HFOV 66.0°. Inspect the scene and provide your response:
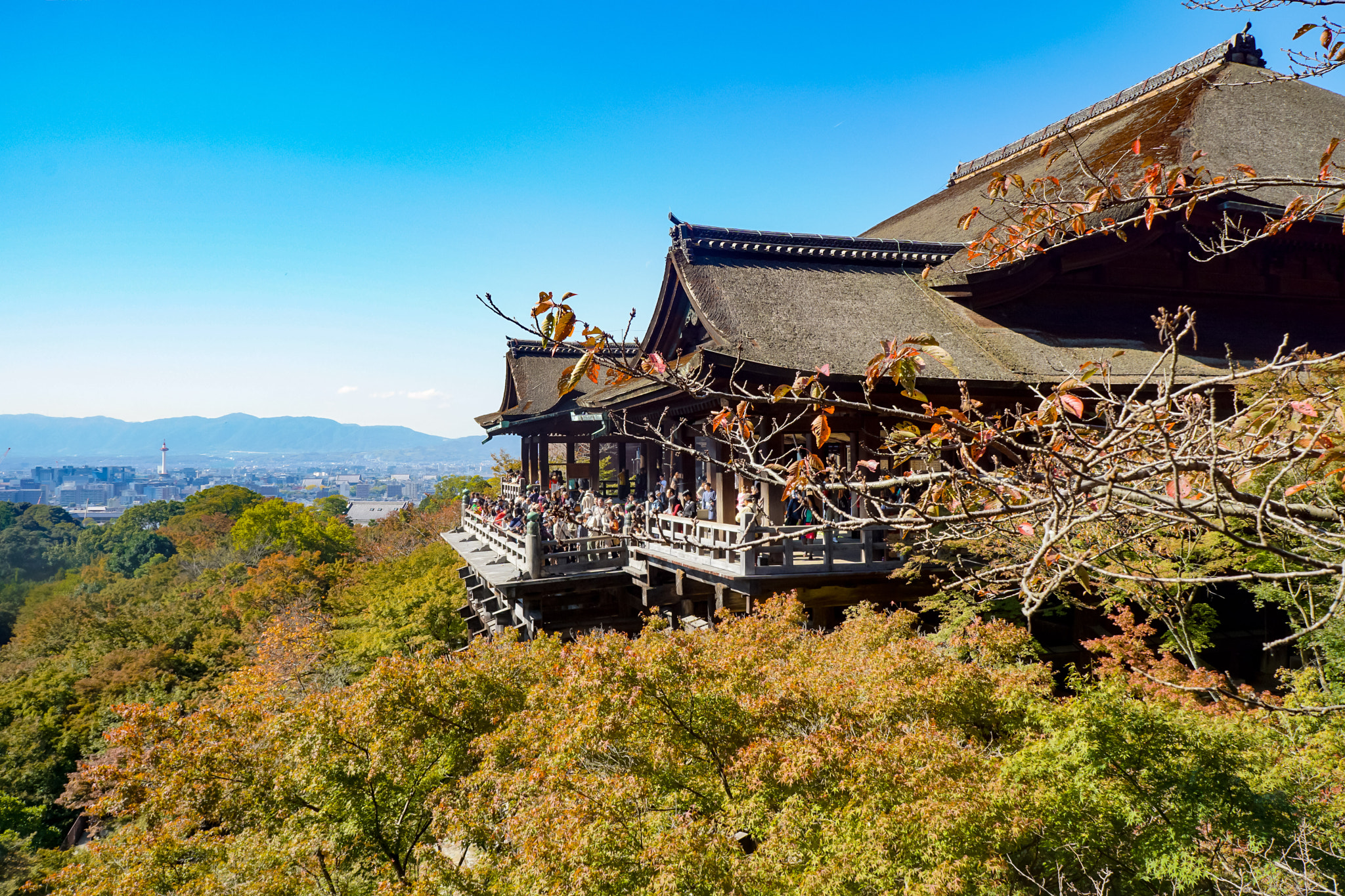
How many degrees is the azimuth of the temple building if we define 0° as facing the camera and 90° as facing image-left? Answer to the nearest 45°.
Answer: approximately 45°

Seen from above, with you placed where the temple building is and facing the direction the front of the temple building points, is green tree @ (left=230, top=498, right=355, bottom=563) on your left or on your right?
on your right
